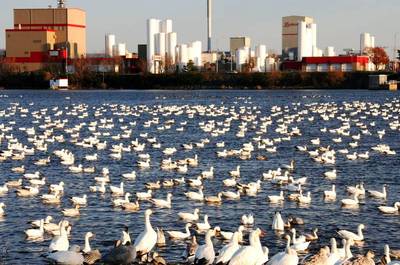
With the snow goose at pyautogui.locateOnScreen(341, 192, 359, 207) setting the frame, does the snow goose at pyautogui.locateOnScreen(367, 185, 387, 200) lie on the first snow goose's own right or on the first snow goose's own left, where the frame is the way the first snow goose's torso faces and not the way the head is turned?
on the first snow goose's own left

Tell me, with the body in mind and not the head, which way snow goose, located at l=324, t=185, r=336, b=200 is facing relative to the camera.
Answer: to the viewer's right

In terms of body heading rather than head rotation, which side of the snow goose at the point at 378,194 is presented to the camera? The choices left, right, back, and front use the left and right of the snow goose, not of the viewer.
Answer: right

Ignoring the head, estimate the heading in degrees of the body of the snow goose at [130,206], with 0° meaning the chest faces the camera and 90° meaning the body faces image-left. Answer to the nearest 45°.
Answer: approximately 270°
